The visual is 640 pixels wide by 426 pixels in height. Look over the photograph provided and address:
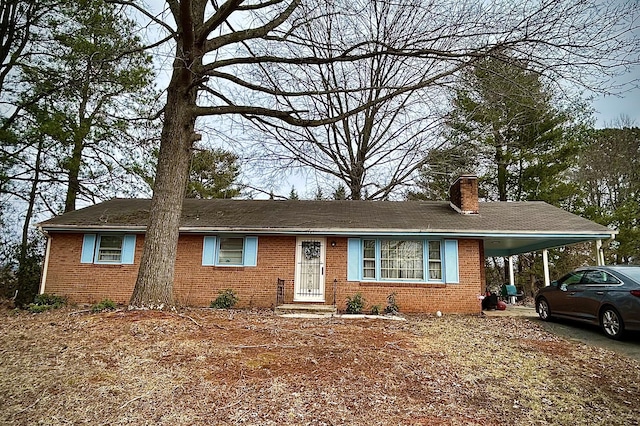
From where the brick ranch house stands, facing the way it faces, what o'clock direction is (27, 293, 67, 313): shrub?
The shrub is roughly at 3 o'clock from the brick ranch house.

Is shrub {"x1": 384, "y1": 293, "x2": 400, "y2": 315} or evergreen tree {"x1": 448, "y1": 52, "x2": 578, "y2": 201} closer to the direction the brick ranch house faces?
the shrub

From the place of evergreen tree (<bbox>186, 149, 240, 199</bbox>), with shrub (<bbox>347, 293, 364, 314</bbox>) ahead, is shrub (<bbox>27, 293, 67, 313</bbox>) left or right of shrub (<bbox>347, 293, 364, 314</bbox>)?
right

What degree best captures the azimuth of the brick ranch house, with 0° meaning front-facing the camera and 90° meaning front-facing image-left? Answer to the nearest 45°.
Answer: approximately 0°

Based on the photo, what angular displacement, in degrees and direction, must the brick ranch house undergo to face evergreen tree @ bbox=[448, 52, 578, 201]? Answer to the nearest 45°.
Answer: approximately 135° to its left

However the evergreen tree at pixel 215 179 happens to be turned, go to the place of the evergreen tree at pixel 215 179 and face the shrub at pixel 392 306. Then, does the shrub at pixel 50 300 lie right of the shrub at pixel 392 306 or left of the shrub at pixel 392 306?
right

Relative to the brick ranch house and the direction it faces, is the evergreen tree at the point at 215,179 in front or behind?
behind

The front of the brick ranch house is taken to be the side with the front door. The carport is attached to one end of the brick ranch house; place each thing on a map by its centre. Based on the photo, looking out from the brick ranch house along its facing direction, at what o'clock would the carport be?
The carport is roughly at 9 o'clock from the brick ranch house.

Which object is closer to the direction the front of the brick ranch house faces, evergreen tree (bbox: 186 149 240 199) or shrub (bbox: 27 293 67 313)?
the shrub

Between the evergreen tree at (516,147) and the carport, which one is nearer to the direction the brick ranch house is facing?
the carport

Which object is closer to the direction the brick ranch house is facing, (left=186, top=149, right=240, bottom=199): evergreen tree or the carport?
the carport
